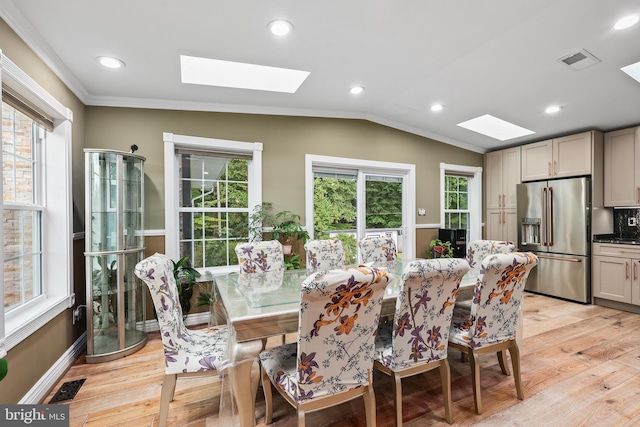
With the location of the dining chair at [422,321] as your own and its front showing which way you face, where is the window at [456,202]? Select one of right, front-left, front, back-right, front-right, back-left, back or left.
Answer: front-right

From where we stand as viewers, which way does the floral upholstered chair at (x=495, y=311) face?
facing away from the viewer and to the left of the viewer

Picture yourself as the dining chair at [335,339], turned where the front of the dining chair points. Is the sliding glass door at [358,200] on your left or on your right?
on your right

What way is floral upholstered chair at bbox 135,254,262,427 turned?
to the viewer's right

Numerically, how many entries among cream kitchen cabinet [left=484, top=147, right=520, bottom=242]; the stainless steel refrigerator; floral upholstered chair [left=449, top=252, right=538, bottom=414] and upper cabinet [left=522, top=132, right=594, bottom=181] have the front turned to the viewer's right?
0

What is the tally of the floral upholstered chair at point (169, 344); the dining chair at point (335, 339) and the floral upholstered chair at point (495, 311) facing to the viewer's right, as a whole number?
1

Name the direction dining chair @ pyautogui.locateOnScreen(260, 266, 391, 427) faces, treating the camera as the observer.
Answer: facing away from the viewer and to the left of the viewer

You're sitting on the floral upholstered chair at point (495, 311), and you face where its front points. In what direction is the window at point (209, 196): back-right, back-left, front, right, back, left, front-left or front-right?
front-left

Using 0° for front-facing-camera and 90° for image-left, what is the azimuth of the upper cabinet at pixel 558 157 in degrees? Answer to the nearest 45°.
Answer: approximately 45°

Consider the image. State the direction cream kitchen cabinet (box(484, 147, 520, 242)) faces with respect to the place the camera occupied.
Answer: facing the viewer and to the left of the viewer

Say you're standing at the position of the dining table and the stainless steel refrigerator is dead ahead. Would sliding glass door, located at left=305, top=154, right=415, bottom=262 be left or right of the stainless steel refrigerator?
left

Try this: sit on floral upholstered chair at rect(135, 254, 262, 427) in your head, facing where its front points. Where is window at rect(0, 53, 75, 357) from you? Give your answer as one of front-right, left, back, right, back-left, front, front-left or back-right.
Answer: back-left

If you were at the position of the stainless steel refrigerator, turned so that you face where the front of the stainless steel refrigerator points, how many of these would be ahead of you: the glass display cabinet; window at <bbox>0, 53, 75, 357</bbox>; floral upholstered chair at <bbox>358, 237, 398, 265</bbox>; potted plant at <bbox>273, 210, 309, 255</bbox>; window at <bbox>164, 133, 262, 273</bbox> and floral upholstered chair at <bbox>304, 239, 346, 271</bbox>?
6

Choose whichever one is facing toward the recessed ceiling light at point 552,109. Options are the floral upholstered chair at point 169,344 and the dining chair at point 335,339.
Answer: the floral upholstered chair

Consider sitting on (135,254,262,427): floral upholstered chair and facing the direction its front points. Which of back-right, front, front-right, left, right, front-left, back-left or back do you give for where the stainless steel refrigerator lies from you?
front
